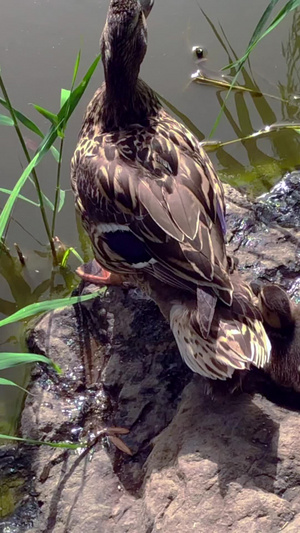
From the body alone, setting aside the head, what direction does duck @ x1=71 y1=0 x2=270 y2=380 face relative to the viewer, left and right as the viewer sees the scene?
facing away from the viewer and to the left of the viewer
